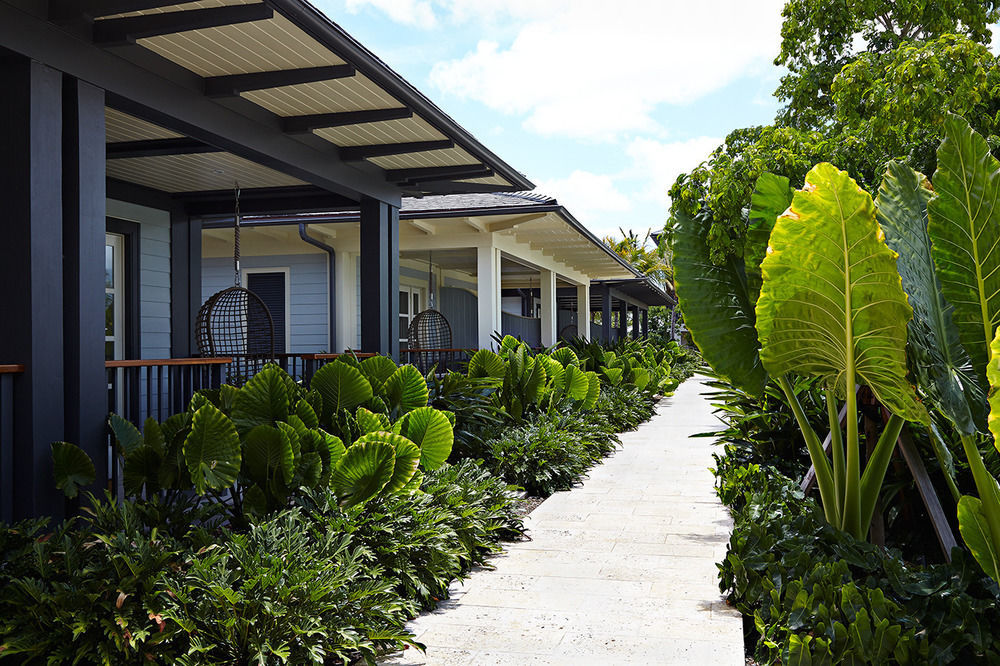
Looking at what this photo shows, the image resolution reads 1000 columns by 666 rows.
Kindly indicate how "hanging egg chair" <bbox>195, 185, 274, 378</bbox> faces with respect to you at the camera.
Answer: facing the viewer and to the right of the viewer

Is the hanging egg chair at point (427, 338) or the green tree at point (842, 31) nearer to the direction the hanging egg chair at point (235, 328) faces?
the green tree

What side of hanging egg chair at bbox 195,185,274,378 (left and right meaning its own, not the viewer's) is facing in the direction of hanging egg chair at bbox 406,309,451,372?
left

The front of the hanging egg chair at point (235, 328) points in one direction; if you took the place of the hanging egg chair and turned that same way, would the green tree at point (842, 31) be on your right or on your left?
on your left

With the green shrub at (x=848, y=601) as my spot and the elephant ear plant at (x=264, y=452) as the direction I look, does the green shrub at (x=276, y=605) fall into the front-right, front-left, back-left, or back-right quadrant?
front-left

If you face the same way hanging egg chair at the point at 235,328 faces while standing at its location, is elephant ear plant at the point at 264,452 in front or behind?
in front

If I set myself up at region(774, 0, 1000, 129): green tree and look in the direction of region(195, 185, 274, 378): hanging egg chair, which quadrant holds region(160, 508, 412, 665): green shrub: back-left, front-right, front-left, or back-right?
front-left

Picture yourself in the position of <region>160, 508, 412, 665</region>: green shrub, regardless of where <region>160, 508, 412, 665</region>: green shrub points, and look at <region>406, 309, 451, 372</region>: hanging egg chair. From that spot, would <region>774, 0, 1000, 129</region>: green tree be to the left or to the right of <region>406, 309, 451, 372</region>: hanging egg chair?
right

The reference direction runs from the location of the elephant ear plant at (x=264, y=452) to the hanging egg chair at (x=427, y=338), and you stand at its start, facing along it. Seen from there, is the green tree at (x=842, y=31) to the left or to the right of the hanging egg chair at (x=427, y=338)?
right

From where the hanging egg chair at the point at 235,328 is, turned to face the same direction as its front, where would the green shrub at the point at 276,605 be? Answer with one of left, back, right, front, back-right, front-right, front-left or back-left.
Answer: front-right

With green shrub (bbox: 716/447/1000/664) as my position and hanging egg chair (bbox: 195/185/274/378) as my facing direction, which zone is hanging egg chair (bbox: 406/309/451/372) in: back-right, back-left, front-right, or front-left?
front-right

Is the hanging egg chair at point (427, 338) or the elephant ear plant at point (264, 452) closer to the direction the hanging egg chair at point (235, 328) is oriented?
the elephant ear plant

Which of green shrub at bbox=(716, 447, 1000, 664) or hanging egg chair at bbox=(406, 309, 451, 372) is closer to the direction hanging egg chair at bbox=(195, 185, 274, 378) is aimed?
the green shrub
